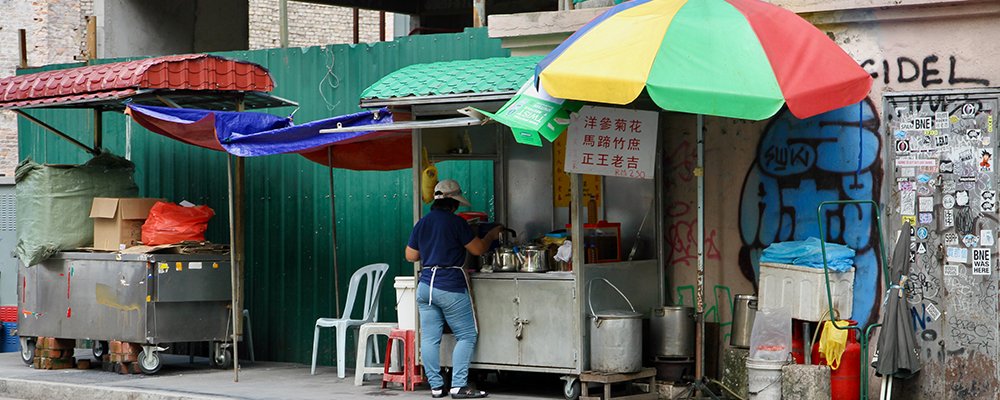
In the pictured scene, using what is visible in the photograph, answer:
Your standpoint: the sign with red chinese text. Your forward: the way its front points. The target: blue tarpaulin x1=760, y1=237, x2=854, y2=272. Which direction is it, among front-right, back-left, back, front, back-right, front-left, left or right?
left

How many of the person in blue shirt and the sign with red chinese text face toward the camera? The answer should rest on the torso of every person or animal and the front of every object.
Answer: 1

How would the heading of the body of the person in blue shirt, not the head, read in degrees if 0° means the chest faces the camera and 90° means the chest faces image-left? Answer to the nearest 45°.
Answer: approximately 225°

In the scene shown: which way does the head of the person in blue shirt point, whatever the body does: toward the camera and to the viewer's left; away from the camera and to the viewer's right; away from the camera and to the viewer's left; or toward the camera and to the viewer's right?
away from the camera and to the viewer's right

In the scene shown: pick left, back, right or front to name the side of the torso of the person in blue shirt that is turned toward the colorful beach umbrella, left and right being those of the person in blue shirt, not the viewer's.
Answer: right

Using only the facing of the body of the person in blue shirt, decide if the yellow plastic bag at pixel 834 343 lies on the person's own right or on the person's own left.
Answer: on the person's own right

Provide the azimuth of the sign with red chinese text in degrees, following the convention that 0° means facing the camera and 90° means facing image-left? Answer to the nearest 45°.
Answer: approximately 0°

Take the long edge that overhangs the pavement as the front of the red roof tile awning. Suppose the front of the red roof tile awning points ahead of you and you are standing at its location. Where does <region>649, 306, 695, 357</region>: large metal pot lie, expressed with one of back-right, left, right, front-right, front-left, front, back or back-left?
front-left

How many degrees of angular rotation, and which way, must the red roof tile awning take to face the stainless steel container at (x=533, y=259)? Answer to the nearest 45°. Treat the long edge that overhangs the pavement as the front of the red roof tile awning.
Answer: approximately 45° to its left

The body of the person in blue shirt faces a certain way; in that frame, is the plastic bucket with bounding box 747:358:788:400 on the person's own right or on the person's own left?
on the person's own right

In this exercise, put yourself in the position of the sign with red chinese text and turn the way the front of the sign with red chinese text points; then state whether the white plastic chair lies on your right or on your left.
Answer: on your right
